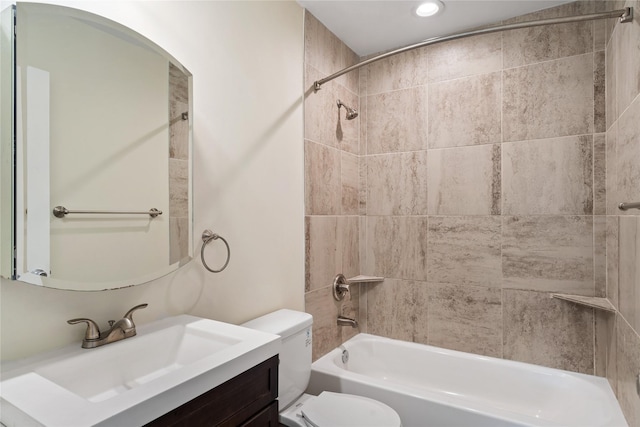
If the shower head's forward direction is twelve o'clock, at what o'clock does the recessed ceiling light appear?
The recessed ceiling light is roughly at 12 o'clock from the shower head.

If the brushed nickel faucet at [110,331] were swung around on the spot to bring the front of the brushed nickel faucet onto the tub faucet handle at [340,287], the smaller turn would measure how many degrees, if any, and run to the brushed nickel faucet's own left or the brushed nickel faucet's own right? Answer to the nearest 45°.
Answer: approximately 90° to the brushed nickel faucet's own left

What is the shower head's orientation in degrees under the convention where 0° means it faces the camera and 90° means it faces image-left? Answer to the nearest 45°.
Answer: approximately 315°

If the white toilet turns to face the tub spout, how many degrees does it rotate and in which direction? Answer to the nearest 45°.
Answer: approximately 135° to its left

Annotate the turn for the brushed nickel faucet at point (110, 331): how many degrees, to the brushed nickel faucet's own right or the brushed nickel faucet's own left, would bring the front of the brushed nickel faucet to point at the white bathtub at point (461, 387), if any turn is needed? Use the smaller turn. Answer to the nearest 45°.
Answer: approximately 45° to the brushed nickel faucet's own left
